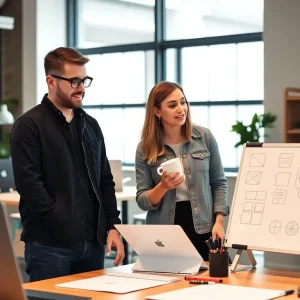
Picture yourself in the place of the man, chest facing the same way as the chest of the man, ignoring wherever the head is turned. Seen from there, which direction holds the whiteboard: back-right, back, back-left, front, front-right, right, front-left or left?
front-left

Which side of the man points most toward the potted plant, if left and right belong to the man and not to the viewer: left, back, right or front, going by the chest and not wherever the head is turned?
left

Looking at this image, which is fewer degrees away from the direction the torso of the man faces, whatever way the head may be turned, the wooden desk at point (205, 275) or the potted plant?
the wooden desk

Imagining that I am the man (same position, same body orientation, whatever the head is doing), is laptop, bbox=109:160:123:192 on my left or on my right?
on my left

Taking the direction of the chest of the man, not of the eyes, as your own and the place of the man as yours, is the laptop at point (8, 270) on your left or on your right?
on your right

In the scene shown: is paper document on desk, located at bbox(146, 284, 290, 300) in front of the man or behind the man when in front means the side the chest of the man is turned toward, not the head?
in front

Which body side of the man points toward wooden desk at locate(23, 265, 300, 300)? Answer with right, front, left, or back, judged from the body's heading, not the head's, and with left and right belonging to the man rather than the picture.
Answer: front

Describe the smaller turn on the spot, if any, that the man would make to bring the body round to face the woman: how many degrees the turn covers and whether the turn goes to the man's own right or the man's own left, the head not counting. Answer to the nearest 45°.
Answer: approximately 90° to the man's own left

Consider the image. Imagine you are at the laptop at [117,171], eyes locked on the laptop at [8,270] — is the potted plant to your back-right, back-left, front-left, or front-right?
back-left

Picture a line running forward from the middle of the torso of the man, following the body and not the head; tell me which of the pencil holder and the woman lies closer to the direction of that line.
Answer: the pencil holder

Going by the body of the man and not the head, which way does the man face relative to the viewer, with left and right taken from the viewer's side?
facing the viewer and to the right of the viewer

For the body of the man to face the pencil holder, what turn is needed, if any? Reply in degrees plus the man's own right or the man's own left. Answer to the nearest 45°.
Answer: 0° — they already face it
